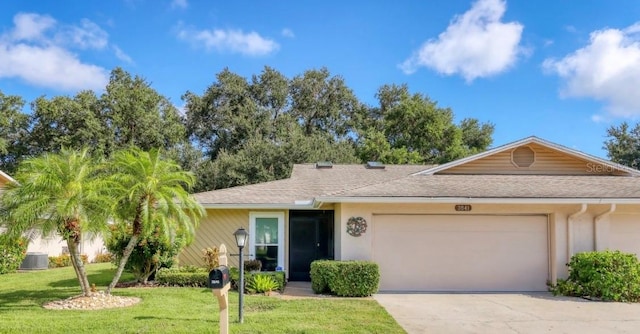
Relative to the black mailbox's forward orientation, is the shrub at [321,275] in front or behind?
behind

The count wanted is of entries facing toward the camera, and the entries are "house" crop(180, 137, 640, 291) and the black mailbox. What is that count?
2

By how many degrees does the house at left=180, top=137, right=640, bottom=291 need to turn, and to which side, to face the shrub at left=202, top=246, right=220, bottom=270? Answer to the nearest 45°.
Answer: approximately 90° to its right

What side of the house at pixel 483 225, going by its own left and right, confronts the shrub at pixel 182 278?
right

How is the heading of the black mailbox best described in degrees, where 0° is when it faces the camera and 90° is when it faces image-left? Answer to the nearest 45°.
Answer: approximately 0°

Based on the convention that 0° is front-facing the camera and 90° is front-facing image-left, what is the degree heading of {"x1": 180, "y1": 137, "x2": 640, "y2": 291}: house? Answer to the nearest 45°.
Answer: approximately 0°

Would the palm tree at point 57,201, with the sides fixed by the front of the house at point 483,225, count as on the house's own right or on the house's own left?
on the house's own right
